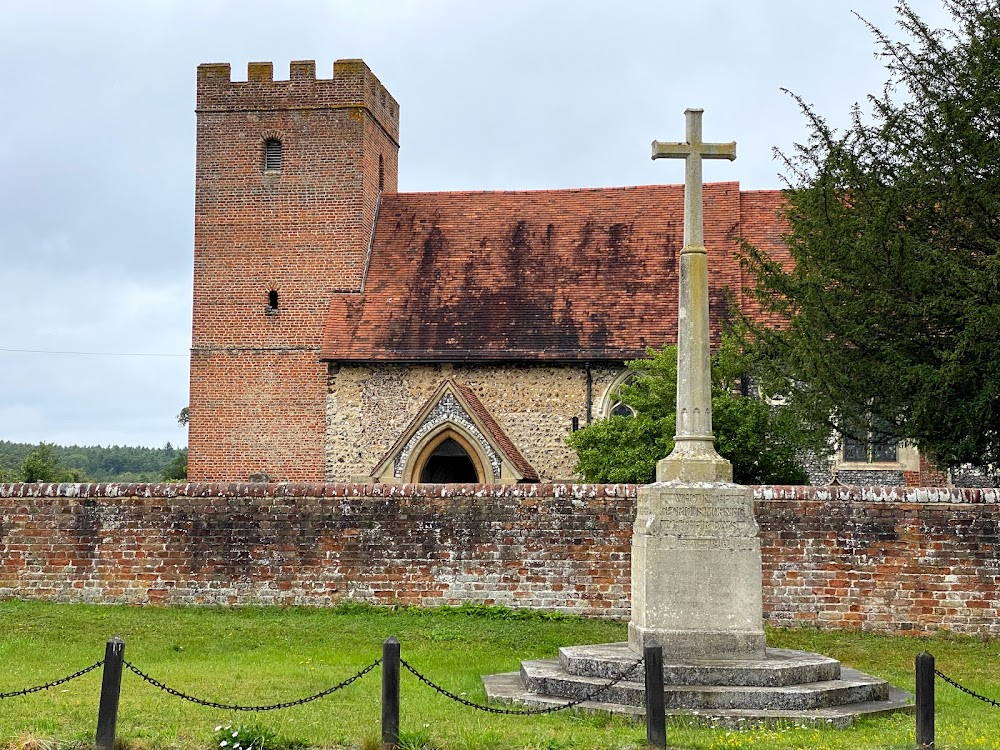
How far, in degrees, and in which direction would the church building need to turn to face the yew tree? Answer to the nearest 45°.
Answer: approximately 45° to its left

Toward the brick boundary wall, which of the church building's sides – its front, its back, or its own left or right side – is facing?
front

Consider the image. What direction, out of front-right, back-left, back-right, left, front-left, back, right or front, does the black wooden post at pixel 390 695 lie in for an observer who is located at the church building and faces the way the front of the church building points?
front

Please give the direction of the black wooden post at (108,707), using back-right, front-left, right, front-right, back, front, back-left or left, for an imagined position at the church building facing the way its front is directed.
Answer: front

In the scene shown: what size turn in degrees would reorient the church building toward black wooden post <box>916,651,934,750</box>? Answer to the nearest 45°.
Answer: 0° — it already faces it

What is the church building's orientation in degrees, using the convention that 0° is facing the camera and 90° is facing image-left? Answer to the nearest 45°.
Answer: approximately 0°

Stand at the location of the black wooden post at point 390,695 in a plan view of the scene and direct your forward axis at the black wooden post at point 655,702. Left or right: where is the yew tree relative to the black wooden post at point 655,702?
left
